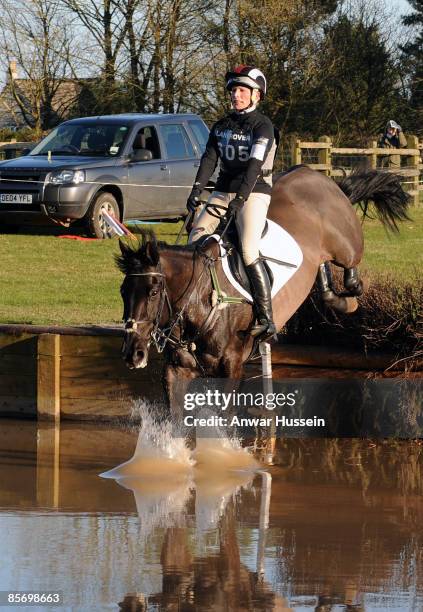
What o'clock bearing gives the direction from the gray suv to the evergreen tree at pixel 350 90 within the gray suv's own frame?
The evergreen tree is roughly at 5 o'clock from the gray suv.

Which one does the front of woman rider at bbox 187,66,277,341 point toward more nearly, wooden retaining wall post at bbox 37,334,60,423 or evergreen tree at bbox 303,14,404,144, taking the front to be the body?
the wooden retaining wall post

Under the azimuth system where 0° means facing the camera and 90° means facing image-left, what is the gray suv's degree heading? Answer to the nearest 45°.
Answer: approximately 45°

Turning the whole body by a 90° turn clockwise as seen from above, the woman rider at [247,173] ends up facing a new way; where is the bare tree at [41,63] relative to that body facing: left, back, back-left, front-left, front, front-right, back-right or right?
front-right

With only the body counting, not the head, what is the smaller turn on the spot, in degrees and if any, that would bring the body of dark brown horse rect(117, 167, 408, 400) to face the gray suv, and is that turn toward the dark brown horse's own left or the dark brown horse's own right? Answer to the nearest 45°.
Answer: approximately 135° to the dark brown horse's own right

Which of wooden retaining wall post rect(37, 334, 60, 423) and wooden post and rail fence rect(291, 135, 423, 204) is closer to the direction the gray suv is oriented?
the wooden retaining wall post
